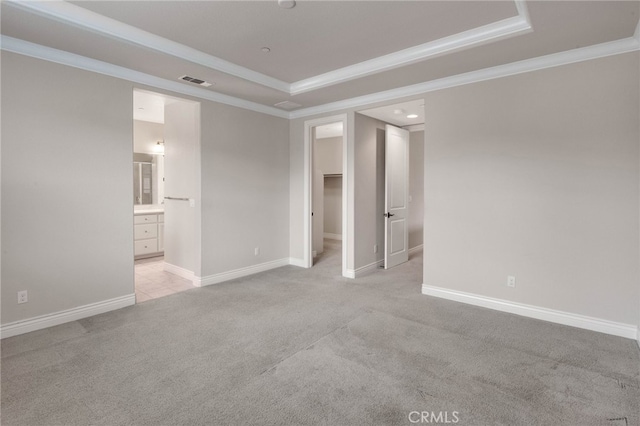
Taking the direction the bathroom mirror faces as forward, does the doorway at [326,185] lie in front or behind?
in front

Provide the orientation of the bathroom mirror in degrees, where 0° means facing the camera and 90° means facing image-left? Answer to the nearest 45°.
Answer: approximately 315°

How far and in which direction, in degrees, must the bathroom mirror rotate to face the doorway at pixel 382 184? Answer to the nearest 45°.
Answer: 0° — it already faces it

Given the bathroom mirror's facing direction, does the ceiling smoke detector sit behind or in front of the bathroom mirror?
in front

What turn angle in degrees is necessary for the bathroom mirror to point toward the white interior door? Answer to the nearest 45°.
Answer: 0° — it already faces it
